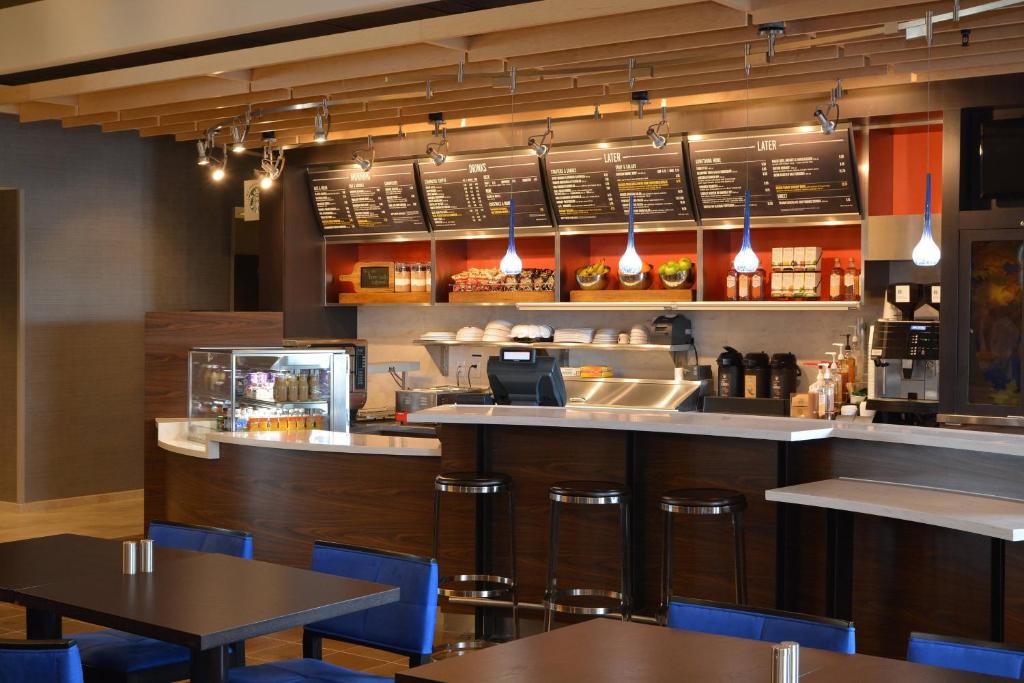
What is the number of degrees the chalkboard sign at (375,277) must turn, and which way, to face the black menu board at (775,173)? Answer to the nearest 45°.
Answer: approximately 45° to its left

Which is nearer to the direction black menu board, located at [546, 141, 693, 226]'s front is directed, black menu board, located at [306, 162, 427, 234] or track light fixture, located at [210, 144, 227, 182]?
the track light fixture

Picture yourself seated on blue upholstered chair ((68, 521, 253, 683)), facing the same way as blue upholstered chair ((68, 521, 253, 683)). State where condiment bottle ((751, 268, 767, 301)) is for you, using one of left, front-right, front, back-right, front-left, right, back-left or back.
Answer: back

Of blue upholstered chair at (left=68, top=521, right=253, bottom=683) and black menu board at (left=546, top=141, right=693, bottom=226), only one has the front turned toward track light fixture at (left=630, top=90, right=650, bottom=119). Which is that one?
the black menu board

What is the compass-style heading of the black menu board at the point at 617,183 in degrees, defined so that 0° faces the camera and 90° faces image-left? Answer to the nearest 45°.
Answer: approximately 0°

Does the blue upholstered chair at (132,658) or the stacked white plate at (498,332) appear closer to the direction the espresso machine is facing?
the blue upholstered chair

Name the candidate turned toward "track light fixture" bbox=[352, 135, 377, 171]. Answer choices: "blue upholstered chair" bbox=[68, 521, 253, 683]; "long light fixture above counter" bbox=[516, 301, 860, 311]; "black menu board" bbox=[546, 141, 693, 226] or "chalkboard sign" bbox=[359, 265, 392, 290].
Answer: the chalkboard sign

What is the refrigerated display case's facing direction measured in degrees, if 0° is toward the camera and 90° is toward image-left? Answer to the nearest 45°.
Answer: approximately 0°

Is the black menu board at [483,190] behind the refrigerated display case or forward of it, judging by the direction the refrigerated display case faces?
behind

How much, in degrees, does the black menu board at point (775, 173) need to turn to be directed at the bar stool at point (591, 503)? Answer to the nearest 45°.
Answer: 0° — it already faces it

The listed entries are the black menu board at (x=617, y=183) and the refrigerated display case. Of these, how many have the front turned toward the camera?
2

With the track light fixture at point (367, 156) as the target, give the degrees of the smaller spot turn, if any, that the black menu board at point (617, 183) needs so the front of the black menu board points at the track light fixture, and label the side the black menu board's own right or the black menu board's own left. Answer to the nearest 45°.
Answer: approximately 90° to the black menu board's own right
